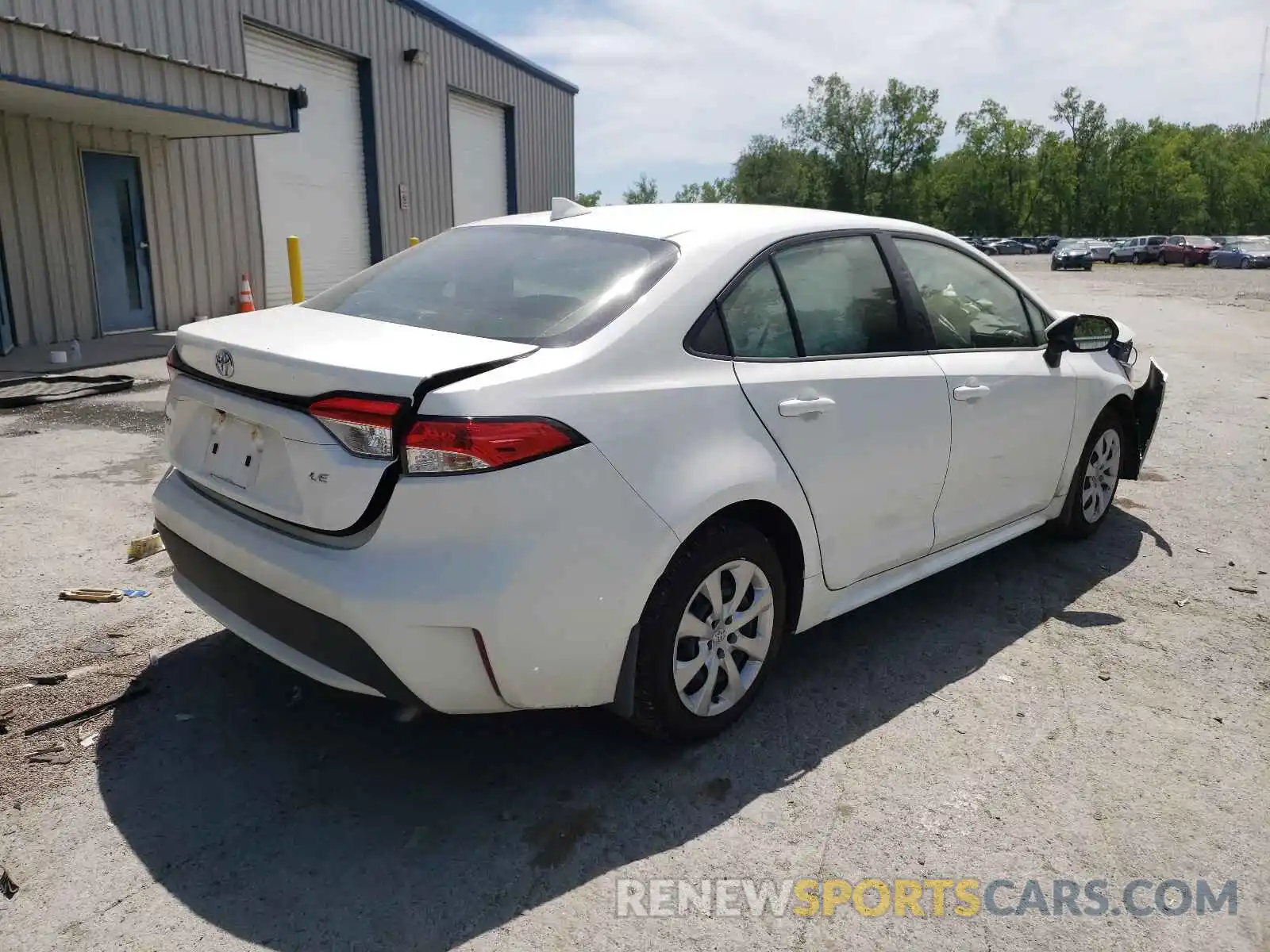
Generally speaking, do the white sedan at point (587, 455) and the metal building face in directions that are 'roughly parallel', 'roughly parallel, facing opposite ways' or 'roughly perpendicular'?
roughly perpendicular

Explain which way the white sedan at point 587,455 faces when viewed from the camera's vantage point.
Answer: facing away from the viewer and to the right of the viewer

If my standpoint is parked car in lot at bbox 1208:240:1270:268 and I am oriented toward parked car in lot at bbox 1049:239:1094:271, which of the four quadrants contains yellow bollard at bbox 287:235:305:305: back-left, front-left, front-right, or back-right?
front-left

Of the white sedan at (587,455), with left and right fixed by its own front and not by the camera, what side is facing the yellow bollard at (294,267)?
left

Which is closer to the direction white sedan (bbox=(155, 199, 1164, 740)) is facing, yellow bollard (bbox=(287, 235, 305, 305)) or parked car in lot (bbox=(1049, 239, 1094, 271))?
the parked car in lot

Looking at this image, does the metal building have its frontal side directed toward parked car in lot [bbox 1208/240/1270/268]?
no

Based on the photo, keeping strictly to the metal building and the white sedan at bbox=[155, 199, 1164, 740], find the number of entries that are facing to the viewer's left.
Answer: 0

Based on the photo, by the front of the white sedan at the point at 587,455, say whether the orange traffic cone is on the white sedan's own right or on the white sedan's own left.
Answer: on the white sedan's own left

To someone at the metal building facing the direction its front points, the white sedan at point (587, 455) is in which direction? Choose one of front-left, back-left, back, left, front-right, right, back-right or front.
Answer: front-right

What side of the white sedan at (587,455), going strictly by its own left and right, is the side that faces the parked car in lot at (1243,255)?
front

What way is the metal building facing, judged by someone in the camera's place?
facing the viewer and to the right of the viewer

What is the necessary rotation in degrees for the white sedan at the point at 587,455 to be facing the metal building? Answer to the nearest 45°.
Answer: approximately 90° to its left
